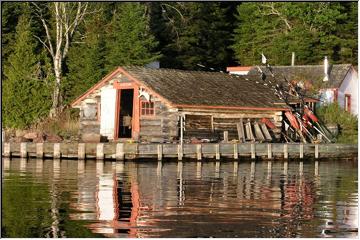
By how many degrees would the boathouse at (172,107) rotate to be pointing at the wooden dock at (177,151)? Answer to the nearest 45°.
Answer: approximately 45° to its left

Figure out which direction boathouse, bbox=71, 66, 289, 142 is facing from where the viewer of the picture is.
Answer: facing the viewer and to the left of the viewer
